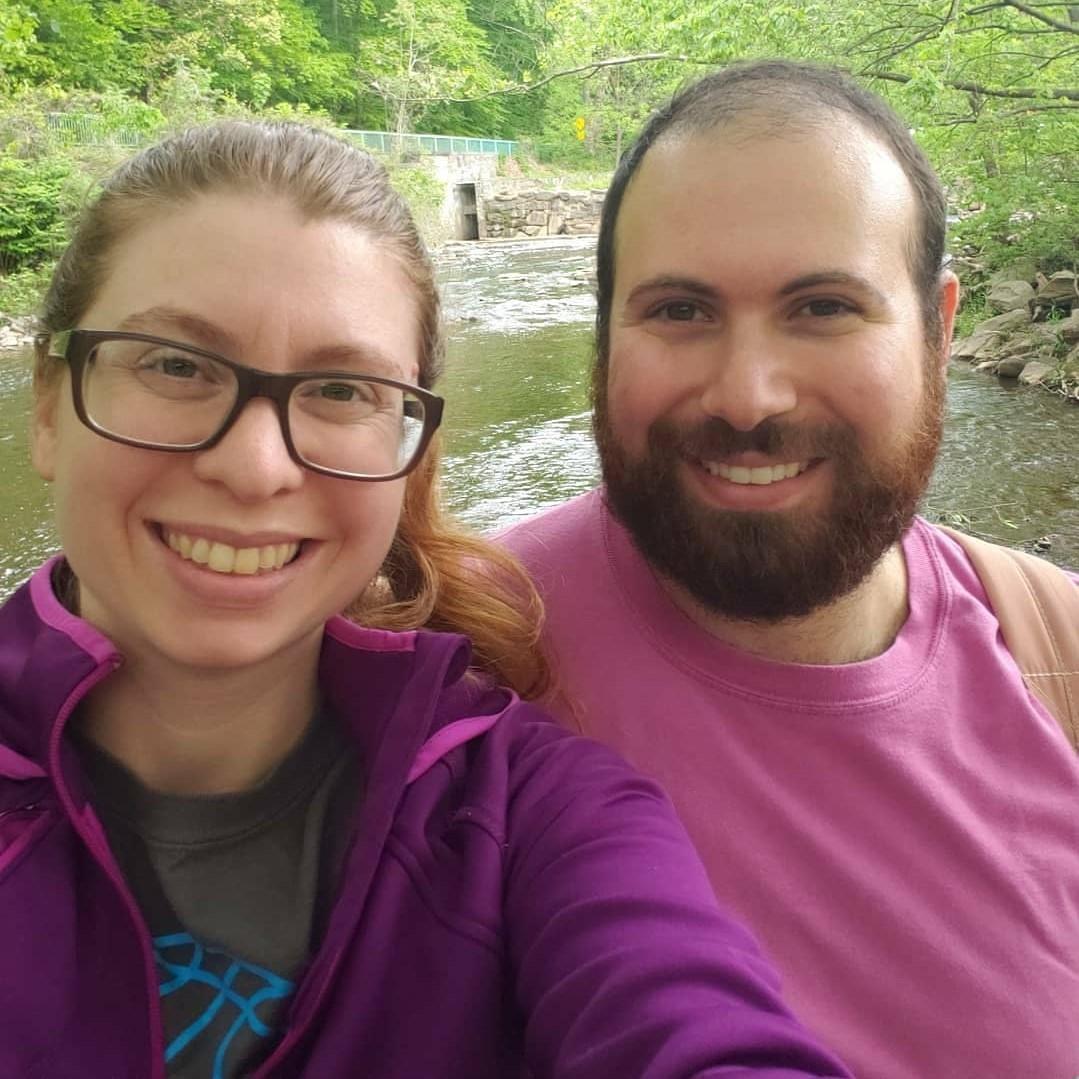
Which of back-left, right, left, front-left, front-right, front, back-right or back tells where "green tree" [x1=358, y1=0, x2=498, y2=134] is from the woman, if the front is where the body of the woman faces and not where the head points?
back

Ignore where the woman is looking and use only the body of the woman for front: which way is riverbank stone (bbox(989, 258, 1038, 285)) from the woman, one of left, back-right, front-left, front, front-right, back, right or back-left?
back-left

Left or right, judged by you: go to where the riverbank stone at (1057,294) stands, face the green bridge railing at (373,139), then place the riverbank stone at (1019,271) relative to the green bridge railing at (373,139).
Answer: right

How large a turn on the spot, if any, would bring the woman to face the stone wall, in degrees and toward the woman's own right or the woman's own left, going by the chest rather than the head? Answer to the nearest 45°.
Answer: approximately 180°

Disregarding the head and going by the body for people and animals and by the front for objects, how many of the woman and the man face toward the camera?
2

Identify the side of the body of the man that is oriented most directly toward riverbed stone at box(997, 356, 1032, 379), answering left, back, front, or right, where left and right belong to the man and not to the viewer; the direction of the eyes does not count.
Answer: back

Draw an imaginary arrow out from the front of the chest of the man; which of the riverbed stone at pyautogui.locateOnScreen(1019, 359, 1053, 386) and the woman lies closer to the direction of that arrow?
the woman

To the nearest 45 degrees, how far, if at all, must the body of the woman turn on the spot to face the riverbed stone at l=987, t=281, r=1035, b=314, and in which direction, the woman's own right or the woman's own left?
approximately 135° to the woman's own left

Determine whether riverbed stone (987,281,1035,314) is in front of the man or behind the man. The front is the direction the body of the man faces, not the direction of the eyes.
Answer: behind

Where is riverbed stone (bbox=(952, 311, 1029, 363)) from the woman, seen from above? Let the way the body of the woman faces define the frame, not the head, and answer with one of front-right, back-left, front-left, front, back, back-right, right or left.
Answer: back-left

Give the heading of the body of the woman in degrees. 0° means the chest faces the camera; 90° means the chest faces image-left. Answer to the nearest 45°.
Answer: approximately 0°

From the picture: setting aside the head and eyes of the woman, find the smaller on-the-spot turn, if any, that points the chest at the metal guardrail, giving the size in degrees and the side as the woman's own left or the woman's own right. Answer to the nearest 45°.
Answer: approximately 180°

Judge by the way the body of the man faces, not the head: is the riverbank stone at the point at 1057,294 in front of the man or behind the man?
behind

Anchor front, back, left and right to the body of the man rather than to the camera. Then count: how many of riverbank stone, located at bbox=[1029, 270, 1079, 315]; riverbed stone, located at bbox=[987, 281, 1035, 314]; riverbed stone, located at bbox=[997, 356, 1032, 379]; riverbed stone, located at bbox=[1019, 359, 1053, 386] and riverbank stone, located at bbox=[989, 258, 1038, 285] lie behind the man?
5
